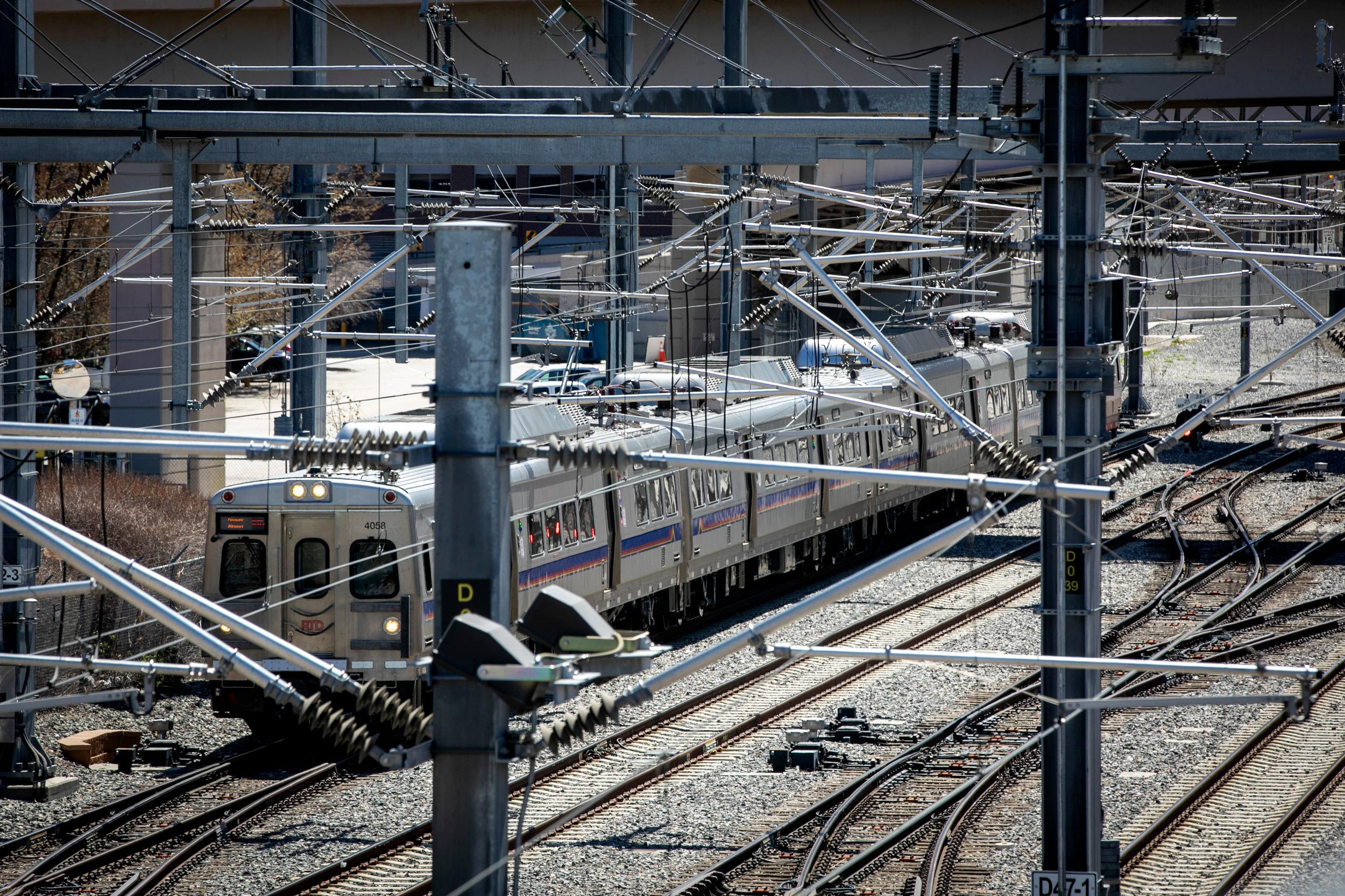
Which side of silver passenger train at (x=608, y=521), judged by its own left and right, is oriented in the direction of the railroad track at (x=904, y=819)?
left

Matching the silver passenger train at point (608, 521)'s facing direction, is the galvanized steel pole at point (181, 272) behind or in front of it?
in front

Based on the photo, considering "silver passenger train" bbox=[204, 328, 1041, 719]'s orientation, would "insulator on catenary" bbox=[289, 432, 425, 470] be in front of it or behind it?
in front

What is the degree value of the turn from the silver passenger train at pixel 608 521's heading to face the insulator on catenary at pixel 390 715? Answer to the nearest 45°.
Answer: approximately 45° to its left

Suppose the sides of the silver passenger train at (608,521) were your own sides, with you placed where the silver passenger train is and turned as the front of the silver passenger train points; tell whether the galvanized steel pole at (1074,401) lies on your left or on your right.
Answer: on your left

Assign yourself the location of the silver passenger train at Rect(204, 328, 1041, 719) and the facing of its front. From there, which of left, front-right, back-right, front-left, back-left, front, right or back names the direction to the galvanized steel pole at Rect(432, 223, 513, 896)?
front-left

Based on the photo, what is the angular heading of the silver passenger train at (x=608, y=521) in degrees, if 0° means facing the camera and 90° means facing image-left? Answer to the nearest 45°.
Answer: approximately 45°

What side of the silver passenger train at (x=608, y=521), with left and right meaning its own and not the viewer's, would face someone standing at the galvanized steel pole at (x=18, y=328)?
front
